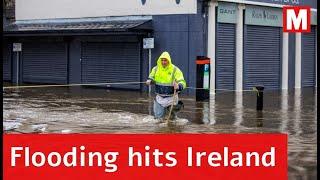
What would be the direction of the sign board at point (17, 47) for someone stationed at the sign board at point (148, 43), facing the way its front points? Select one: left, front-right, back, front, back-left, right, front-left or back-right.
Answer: back-right

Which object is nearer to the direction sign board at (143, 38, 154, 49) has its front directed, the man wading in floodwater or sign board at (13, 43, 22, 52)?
the man wading in floodwater

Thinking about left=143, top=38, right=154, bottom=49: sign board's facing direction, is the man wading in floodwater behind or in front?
in front

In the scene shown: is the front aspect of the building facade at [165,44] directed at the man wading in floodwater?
yes

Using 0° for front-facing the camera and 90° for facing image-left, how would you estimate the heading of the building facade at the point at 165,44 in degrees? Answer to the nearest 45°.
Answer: approximately 0°

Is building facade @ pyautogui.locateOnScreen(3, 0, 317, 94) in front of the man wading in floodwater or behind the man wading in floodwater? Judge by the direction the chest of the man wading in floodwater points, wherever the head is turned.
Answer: behind

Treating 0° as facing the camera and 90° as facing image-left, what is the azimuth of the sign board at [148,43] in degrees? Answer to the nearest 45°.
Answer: approximately 0°
